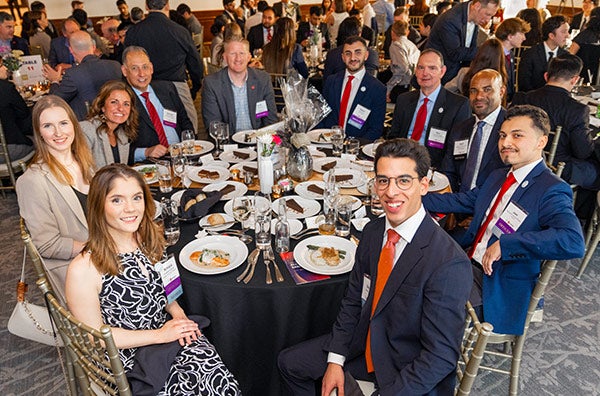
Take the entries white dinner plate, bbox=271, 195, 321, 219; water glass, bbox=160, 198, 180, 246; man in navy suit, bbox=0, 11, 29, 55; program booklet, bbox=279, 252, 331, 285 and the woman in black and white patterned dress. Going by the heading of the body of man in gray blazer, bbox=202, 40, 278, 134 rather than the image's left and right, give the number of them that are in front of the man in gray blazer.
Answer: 4

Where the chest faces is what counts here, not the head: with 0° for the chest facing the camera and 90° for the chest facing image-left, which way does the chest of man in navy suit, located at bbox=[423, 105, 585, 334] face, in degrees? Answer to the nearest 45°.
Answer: approximately 45°

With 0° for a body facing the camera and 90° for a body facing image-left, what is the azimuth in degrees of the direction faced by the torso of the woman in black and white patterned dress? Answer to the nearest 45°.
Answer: approximately 315°

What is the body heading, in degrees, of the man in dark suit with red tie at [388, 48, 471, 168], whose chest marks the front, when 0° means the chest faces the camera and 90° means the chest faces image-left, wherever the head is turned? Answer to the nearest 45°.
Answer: approximately 45°

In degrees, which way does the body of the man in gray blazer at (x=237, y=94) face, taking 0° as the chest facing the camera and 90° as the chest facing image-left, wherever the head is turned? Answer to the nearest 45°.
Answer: approximately 0°

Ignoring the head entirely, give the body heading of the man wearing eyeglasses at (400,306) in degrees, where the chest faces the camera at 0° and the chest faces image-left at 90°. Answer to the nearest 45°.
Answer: approximately 45°

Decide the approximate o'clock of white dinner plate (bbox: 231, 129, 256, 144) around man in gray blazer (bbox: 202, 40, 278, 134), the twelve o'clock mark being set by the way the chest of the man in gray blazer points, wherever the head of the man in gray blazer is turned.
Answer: The white dinner plate is roughly at 12 o'clock from the man in gray blazer.
